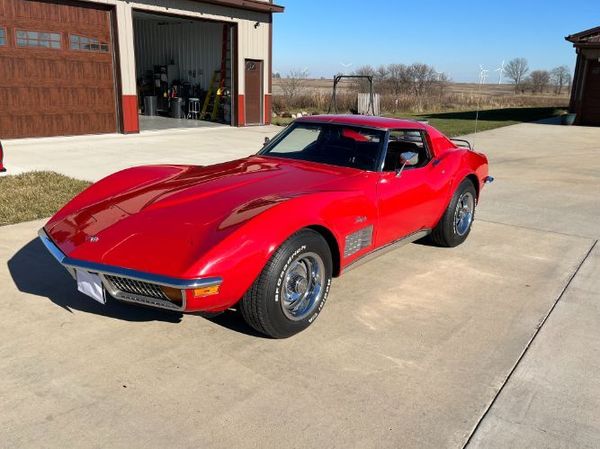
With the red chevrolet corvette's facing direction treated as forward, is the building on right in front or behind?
behind

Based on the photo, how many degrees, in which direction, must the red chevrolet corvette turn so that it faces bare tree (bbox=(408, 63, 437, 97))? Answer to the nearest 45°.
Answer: approximately 135° to its right

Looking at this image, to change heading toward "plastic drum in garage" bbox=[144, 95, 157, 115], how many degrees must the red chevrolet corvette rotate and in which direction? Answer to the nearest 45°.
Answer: approximately 135° to its right

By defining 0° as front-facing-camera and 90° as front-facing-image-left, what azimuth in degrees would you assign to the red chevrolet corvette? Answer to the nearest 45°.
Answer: approximately 45°

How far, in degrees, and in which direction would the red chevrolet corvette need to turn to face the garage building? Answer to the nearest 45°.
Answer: approximately 135° to its right

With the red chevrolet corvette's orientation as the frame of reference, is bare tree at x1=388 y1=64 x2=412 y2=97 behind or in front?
behind

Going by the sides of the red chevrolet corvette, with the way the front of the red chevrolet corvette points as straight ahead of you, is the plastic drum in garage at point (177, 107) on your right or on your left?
on your right

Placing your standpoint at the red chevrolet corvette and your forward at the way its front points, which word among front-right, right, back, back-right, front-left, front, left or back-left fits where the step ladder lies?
back-right

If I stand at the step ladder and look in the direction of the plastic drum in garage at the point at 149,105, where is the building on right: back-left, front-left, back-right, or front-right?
back-right
